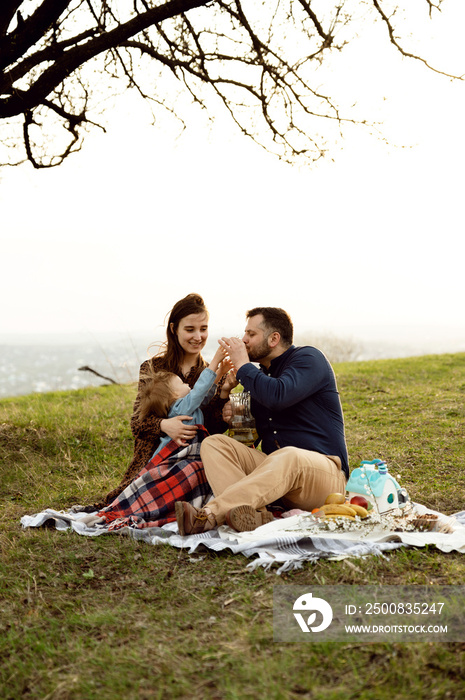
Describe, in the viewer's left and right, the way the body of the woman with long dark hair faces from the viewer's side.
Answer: facing the viewer and to the right of the viewer

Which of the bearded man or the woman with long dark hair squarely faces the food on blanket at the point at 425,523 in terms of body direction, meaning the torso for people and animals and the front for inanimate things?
the woman with long dark hair

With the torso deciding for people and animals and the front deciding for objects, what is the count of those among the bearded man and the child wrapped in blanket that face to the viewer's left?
1

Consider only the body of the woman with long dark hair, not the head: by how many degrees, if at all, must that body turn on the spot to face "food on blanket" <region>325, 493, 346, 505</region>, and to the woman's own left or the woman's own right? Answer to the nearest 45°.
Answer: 0° — they already face it

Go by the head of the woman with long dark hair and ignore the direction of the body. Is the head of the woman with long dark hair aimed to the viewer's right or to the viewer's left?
to the viewer's right

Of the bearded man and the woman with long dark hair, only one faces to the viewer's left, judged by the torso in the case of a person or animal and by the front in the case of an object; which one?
the bearded man

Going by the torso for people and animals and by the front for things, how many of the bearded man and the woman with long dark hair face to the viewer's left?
1

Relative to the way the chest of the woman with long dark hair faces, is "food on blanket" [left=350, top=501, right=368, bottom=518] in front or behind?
in front

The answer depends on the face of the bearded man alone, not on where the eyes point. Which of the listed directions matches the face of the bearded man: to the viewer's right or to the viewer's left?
to the viewer's left

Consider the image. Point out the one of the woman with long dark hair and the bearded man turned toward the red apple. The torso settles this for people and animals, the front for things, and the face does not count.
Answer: the woman with long dark hair

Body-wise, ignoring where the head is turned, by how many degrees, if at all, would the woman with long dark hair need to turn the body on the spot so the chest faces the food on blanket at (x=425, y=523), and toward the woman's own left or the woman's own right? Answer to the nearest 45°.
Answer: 0° — they already face it

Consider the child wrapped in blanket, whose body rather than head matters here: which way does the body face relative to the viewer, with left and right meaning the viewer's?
facing away from the viewer and to the right of the viewer

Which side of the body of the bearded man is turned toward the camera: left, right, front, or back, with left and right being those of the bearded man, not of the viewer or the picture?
left

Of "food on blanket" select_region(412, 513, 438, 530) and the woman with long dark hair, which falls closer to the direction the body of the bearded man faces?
the woman with long dark hair

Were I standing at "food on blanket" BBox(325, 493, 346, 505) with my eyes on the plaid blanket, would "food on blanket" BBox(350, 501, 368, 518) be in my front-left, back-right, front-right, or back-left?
back-left

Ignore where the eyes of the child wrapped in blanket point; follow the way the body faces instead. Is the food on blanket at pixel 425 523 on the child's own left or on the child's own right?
on the child's own right

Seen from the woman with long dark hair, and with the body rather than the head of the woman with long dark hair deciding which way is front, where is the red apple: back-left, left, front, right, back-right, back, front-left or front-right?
front
